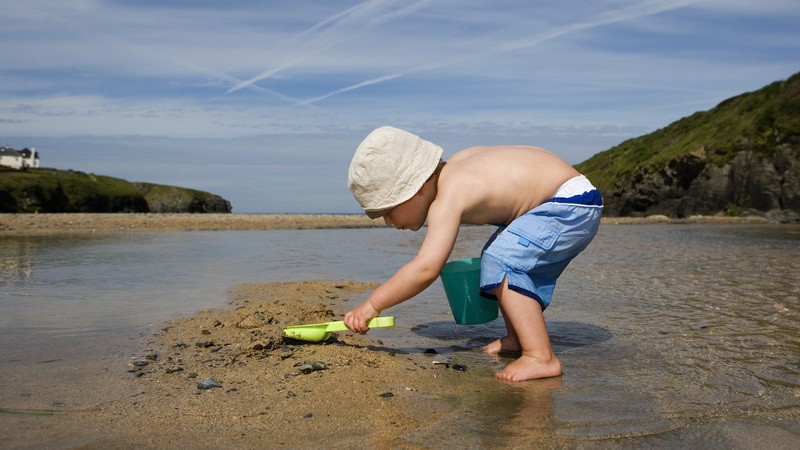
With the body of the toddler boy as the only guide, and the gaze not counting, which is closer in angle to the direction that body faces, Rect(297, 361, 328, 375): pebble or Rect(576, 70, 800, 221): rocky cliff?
the pebble

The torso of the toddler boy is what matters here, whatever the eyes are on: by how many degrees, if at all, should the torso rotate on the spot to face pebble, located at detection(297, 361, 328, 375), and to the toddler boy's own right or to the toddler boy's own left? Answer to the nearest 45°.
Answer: approximately 45° to the toddler boy's own left

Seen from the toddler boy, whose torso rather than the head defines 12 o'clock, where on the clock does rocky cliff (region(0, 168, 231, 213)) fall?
The rocky cliff is roughly at 2 o'clock from the toddler boy.

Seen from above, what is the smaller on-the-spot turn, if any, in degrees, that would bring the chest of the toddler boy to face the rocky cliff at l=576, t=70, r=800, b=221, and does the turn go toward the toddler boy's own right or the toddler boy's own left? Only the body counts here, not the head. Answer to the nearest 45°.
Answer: approximately 90° to the toddler boy's own right

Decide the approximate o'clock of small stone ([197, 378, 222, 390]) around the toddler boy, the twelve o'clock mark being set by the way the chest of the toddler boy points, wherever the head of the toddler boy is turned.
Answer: The small stone is roughly at 11 o'clock from the toddler boy.

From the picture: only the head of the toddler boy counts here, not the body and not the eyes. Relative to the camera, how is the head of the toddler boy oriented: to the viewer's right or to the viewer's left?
to the viewer's left

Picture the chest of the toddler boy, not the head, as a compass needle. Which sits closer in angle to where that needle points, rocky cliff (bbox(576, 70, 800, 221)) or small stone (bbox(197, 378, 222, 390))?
the small stone

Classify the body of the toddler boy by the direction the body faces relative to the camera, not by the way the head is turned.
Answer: to the viewer's left

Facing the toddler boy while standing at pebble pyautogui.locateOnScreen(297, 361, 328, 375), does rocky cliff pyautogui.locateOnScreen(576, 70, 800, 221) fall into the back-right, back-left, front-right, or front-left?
front-left
